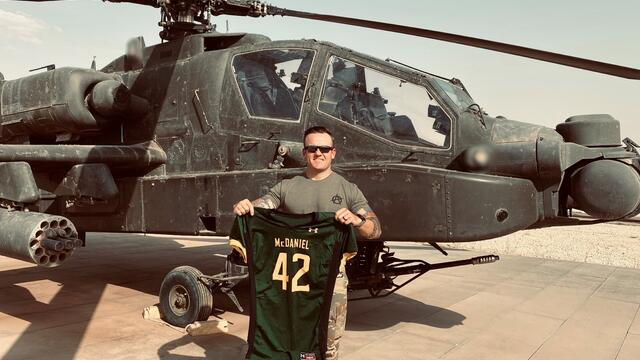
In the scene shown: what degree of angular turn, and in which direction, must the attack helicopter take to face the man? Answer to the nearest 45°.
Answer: approximately 45° to its right

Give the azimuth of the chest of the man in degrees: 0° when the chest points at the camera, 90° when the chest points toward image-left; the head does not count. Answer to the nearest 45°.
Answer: approximately 0°

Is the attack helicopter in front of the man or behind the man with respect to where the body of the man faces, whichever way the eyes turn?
behind

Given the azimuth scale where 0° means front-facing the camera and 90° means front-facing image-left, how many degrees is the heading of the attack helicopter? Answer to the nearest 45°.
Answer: approximately 315°

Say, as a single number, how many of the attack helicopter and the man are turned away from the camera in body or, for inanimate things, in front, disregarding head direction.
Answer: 0
